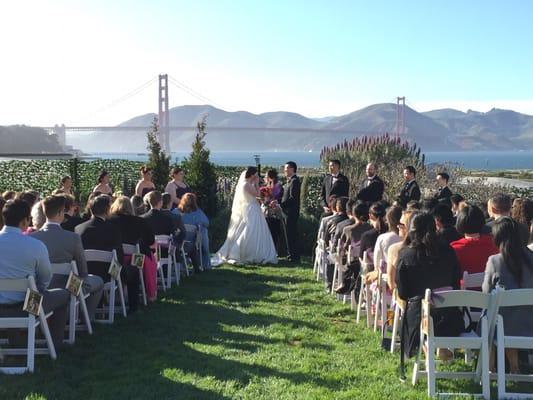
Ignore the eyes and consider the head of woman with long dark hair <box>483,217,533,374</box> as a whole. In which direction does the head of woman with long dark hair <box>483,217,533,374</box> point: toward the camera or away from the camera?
away from the camera

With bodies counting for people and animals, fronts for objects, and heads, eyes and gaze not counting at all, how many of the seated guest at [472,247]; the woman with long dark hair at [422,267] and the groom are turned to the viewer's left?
1

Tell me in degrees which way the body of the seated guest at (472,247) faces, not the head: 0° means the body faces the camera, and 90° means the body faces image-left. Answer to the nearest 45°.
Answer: approximately 180°

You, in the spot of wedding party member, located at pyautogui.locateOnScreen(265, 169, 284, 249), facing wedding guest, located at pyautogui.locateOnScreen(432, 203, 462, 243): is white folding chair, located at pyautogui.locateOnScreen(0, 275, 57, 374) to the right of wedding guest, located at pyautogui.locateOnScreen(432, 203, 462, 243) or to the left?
right

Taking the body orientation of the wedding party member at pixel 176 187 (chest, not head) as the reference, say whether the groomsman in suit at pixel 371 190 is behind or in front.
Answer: in front

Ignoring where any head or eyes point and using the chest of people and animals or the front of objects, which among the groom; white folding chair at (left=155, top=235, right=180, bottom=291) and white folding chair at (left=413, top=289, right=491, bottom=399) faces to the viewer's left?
the groom

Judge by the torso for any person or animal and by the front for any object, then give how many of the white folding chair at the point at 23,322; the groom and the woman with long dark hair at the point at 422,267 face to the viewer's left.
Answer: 1

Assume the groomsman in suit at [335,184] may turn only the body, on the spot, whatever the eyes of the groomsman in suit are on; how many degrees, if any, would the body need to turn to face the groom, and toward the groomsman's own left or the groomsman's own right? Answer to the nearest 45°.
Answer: approximately 90° to the groomsman's own right

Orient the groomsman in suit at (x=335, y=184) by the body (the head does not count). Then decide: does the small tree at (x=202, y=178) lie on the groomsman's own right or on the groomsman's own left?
on the groomsman's own right

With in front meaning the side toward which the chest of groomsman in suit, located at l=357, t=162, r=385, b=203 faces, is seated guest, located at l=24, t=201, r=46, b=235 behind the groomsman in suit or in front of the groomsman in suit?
in front

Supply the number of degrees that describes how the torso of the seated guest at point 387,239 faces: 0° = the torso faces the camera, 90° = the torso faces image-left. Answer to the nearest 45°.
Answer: approximately 135°

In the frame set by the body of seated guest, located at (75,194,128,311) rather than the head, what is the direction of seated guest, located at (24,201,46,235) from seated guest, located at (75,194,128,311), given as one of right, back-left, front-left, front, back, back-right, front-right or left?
left

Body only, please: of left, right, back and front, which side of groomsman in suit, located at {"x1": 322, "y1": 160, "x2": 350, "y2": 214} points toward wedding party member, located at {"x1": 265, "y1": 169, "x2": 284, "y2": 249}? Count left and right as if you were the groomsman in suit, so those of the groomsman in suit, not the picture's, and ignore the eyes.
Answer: right

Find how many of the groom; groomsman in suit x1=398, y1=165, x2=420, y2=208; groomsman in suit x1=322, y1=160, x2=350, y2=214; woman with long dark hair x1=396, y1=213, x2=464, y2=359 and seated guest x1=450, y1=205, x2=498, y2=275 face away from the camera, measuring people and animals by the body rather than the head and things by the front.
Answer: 2

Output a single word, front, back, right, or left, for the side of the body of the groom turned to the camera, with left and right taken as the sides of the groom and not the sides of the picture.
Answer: left

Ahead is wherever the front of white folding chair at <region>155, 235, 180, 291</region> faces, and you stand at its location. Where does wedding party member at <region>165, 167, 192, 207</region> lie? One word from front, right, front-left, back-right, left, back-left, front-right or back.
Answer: front-left
